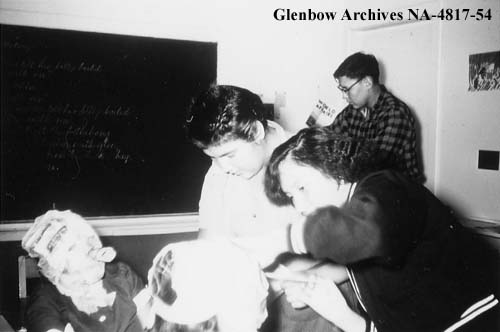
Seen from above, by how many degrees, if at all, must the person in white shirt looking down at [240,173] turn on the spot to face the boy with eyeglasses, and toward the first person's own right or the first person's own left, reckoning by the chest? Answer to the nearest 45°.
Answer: approximately 180°

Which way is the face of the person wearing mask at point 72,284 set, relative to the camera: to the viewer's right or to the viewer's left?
to the viewer's right

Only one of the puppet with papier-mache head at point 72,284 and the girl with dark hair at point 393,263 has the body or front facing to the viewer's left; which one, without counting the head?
the girl with dark hair

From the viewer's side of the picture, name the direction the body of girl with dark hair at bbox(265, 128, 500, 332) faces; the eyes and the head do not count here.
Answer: to the viewer's left

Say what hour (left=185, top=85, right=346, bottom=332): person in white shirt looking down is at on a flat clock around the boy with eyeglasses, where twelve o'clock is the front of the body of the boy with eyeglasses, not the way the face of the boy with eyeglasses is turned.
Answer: The person in white shirt looking down is roughly at 11 o'clock from the boy with eyeglasses.

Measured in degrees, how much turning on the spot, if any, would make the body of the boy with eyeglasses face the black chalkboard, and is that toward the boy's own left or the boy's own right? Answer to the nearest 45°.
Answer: approximately 45° to the boy's own right

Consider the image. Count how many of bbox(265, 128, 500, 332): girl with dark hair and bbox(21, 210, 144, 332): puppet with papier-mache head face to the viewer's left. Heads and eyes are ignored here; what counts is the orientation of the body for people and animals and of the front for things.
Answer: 1

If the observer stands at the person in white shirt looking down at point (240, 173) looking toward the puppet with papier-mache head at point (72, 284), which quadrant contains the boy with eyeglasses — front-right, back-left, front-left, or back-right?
back-right

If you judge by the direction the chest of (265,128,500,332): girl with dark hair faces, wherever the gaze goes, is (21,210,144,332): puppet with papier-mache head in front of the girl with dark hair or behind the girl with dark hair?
in front

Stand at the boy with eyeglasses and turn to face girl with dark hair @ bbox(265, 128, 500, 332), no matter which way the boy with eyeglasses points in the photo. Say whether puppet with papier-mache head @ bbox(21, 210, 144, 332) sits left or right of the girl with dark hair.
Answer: right

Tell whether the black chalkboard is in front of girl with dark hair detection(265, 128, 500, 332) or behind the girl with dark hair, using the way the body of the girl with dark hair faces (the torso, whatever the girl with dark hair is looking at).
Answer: in front

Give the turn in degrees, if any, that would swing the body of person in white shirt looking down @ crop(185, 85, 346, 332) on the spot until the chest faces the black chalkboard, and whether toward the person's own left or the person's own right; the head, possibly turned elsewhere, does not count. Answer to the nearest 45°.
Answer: approximately 90° to the person's own right

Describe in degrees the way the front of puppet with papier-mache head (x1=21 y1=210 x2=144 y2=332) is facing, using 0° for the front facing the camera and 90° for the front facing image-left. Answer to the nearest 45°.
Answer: approximately 315°
